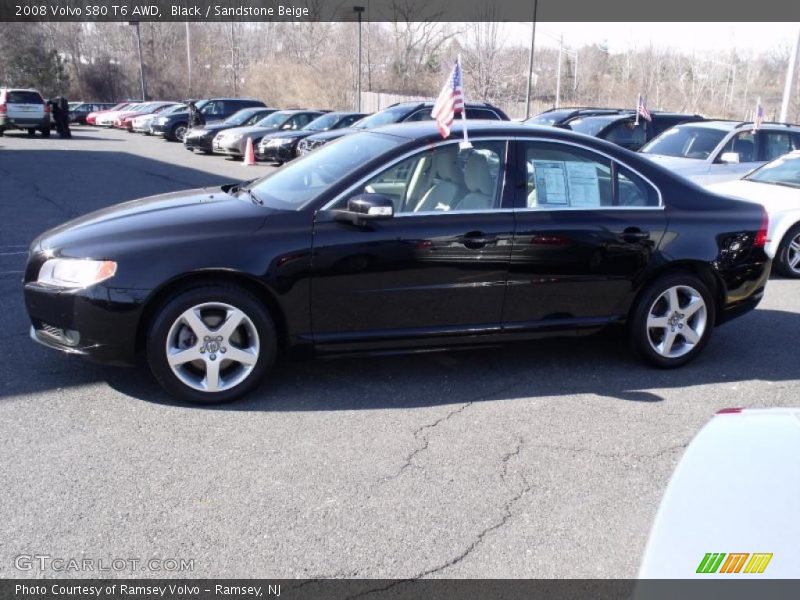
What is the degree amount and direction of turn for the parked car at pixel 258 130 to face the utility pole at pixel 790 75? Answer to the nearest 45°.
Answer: approximately 135° to its left

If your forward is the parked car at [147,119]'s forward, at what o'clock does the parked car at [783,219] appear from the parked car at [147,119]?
the parked car at [783,219] is roughly at 10 o'clock from the parked car at [147,119].

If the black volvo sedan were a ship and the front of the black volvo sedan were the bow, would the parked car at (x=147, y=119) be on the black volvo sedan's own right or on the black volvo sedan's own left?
on the black volvo sedan's own right

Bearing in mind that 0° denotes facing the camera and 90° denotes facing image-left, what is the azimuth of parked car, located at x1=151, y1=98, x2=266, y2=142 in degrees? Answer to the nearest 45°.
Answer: approximately 45°

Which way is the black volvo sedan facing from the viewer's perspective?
to the viewer's left

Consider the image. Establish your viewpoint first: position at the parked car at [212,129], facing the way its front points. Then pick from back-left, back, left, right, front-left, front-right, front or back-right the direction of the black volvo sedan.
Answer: front-left

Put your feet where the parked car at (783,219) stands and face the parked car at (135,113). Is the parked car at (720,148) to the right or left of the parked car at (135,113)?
right

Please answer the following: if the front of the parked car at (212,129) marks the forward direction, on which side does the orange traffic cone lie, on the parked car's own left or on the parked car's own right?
on the parked car's own left

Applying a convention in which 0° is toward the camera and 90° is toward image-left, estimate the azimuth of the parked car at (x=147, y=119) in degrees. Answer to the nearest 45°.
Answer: approximately 45°

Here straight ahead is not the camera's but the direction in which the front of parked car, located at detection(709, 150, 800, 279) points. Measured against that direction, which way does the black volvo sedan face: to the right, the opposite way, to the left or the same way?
the same way

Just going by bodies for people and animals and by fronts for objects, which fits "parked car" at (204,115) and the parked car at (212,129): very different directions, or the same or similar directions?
same or similar directions

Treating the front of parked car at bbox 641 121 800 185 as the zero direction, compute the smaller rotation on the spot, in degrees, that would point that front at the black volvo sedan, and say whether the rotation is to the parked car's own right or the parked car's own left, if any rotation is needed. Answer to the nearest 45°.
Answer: approximately 45° to the parked car's own left

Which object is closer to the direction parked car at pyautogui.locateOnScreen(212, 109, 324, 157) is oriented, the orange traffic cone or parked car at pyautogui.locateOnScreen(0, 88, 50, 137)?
the orange traffic cone

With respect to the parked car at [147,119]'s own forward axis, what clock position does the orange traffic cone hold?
The orange traffic cone is roughly at 10 o'clock from the parked car.

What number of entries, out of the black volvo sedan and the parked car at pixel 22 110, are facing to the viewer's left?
1

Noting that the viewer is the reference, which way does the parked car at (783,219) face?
facing the viewer and to the left of the viewer
